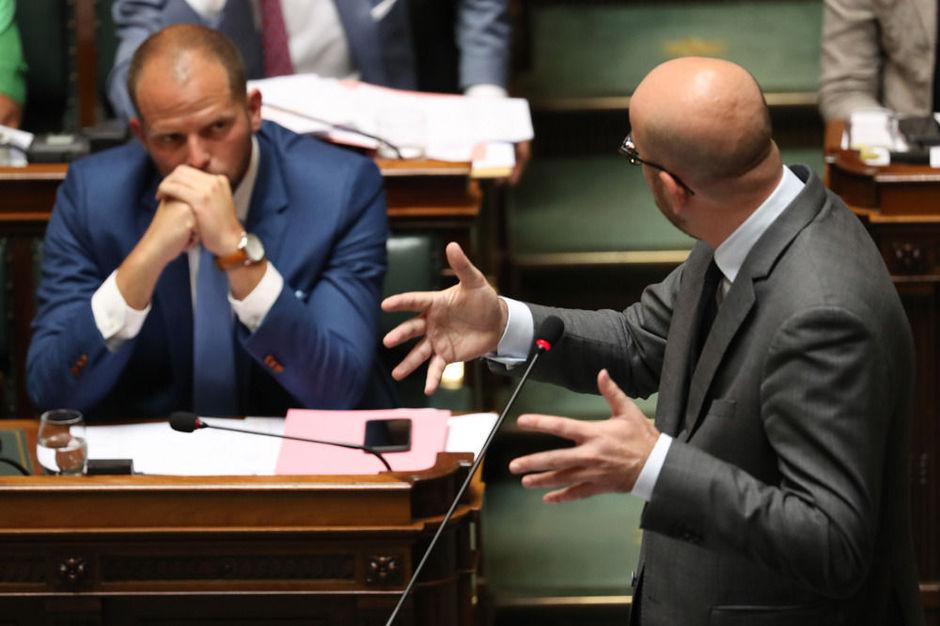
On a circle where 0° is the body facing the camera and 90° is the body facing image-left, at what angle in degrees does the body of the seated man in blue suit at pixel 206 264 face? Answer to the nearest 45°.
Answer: approximately 0°

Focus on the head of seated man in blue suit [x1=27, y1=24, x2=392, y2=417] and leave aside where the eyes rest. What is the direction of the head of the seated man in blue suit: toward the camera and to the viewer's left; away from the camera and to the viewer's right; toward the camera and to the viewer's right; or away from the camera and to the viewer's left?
toward the camera and to the viewer's right

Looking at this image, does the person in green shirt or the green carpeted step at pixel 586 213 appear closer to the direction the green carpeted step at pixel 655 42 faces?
the green carpeted step at pixel 586 213

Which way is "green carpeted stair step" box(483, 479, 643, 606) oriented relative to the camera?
toward the camera

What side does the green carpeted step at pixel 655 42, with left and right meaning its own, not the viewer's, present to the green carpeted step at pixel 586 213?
front

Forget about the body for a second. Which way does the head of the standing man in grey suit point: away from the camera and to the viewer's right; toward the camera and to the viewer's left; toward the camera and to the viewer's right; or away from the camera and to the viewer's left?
away from the camera and to the viewer's left

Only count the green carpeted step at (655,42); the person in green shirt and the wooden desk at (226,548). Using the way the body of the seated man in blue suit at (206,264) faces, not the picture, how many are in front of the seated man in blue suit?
1

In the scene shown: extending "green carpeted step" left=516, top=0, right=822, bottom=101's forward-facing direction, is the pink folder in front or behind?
in front

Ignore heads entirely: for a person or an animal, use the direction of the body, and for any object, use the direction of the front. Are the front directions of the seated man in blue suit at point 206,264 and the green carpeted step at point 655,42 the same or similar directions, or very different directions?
same or similar directions

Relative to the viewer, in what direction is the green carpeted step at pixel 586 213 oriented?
toward the camera

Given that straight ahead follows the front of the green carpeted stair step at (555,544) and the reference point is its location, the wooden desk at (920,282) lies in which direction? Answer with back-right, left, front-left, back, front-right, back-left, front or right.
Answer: left

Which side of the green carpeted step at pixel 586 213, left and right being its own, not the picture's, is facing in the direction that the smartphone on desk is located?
front
